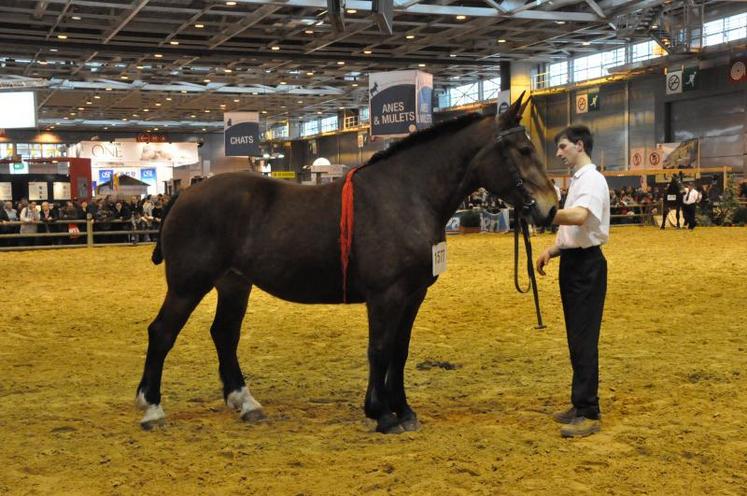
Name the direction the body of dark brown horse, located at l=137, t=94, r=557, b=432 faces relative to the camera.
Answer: to the viewer's right

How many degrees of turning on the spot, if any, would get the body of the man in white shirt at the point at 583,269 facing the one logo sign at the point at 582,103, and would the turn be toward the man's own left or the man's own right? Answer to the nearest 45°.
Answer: approximately 90° to the man's own right

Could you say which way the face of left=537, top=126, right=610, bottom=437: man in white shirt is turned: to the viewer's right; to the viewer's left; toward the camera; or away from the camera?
to the viewer's left

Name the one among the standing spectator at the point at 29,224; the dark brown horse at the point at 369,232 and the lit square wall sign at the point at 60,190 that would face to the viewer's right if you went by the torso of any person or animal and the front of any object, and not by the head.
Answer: the dark brown horse

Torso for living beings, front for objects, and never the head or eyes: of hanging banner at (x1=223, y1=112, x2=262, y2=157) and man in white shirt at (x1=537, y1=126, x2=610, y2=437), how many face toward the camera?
1

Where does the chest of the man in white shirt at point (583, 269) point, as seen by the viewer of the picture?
to the viewer's left

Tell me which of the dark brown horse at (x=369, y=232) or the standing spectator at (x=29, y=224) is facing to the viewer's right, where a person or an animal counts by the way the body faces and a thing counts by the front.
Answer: the dark brown horse

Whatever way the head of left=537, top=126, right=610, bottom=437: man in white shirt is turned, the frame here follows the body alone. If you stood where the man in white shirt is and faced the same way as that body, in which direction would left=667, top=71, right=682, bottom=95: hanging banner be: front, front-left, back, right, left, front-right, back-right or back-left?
right

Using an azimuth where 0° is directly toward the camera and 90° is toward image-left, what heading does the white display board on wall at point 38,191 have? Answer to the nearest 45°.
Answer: approximately 0°

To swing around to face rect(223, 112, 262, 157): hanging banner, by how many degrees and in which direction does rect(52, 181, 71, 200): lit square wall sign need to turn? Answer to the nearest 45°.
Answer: approximately 45° to its left

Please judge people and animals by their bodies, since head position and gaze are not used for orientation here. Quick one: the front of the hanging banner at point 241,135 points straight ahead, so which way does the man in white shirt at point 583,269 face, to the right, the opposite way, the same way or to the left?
to the right

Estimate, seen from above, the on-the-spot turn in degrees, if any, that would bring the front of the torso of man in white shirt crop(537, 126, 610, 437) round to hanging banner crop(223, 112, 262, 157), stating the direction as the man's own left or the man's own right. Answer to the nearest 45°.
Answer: approximately 45° to the man's own right

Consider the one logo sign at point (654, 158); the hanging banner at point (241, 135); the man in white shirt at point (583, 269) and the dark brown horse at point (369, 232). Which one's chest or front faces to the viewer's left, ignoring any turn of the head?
the man in white shirt

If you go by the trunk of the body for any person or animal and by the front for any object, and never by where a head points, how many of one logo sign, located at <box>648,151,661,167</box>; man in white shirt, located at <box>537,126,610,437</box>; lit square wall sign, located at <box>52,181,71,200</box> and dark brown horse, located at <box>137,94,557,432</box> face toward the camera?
2
